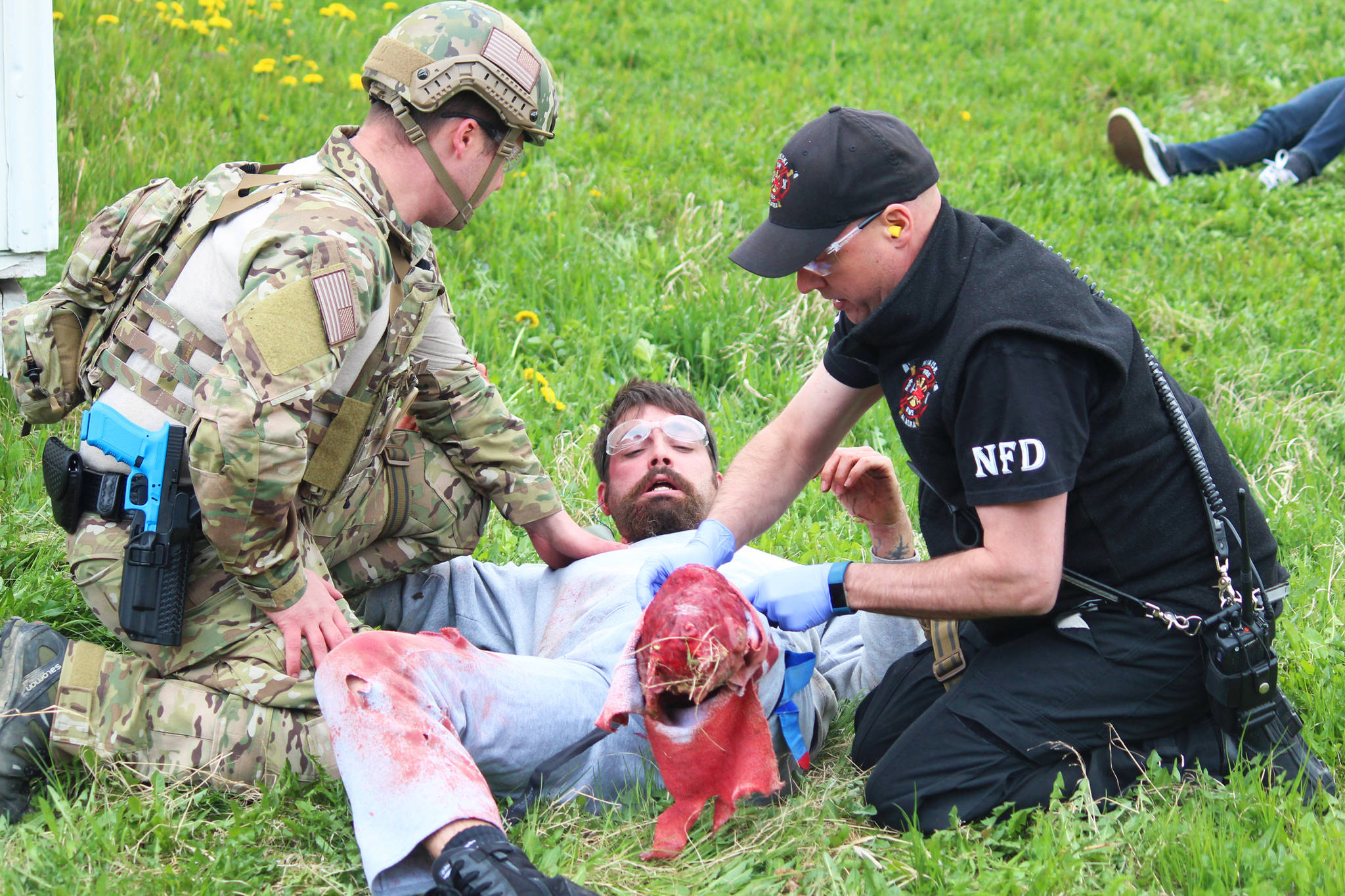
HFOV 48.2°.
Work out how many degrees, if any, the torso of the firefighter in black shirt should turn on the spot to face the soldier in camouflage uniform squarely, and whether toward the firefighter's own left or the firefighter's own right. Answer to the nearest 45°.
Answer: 0° — they already face them

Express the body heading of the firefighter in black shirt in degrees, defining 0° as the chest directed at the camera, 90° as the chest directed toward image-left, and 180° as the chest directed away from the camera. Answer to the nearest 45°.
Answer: approximately 90°

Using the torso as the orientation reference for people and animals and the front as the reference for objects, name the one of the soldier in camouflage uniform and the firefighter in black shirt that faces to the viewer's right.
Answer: the soldier in camouflage uniform

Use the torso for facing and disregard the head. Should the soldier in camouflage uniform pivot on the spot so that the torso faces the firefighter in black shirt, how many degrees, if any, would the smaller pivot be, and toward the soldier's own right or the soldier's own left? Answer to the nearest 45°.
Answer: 0° — they already face them

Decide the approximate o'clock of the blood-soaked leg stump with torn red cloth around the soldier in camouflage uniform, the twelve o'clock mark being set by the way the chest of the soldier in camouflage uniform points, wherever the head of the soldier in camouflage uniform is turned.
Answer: The blood-soaked leg stump with torn red cloth is roughly at 1 o'clock from the soldier in camouflage uniform.

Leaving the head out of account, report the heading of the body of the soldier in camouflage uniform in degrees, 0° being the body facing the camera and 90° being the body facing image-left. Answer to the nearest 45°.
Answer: approximately 270°

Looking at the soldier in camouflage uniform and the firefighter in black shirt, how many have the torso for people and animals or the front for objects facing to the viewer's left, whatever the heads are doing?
1
